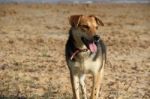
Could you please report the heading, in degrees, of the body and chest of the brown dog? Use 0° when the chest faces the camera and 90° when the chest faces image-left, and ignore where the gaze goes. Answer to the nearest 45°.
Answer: approximately 0°
